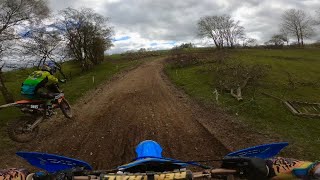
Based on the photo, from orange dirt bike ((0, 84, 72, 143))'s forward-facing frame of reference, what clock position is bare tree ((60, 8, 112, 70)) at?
The bare tree is roughly at 11 o'clock from the orange dirt bike.

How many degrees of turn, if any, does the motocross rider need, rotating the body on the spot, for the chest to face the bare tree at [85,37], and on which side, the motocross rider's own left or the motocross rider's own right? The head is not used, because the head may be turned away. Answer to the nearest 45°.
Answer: approximately 45° to the motocross rider's own left

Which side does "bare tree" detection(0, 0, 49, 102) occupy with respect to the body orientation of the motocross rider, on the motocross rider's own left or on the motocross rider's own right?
on the motocross rider's own left

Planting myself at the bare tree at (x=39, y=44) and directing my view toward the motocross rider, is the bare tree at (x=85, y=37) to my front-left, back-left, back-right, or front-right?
back-left

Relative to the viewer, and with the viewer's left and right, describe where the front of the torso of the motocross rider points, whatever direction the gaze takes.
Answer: facing away from the viewer and to the right of the viewer

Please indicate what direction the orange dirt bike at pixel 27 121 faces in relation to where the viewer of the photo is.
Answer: facing away from the viewer and to the right of the viewer
